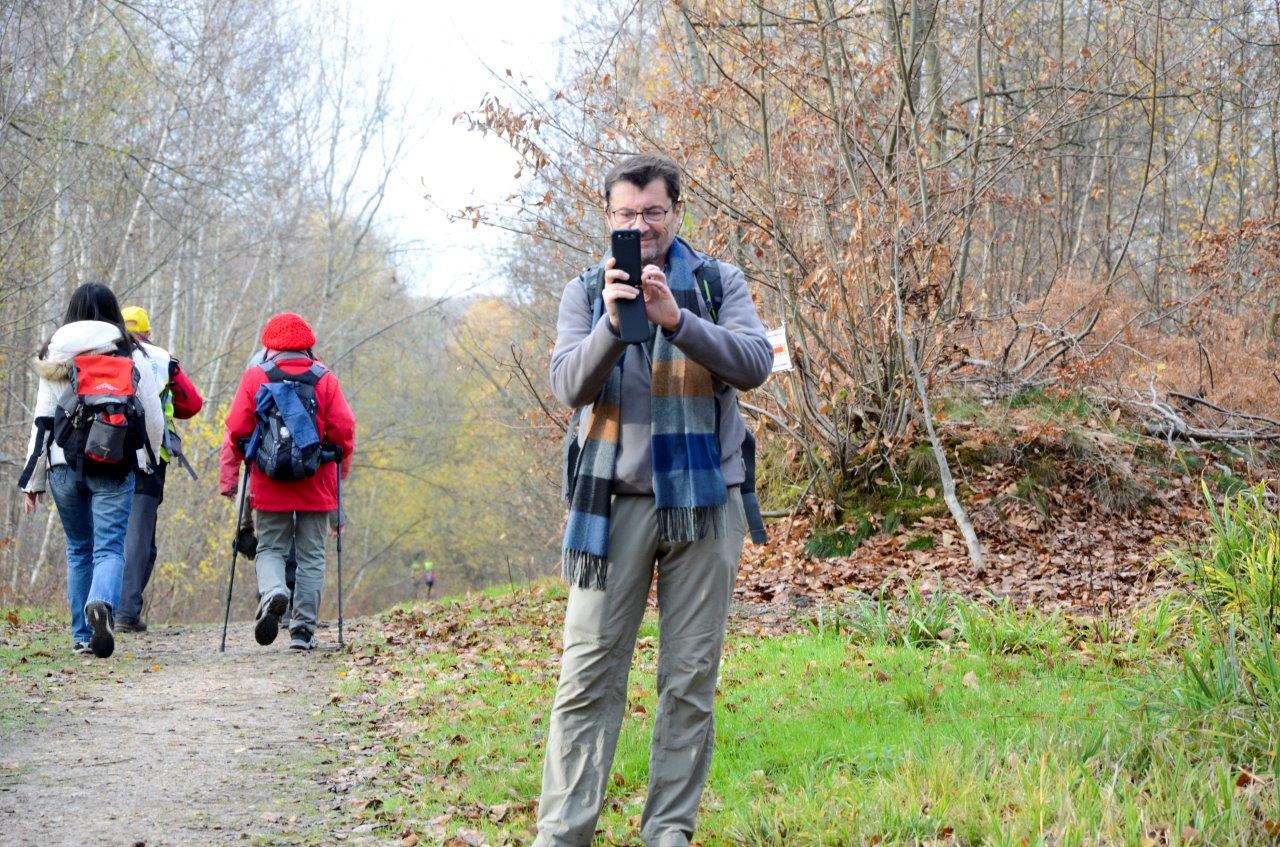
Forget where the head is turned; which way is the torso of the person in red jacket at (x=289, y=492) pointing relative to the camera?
away from the camera

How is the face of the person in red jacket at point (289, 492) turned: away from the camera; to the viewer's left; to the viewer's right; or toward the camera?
away from the camera

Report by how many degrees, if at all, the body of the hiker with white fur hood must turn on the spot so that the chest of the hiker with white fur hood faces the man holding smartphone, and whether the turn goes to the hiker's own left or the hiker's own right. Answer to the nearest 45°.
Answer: approximately 180°

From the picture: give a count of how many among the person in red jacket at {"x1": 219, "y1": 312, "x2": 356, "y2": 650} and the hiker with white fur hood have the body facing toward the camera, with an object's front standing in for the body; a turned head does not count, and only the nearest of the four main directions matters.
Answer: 0

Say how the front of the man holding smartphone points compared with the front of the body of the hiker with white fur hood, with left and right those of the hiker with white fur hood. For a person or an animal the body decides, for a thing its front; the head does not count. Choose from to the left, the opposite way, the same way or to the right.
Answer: the opposite way

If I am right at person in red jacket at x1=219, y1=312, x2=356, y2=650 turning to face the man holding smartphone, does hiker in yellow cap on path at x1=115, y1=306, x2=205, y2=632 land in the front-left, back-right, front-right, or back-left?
back-right

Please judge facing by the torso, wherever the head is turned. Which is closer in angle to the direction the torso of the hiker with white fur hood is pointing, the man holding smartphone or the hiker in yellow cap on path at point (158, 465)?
the hiker in yellow cap on path

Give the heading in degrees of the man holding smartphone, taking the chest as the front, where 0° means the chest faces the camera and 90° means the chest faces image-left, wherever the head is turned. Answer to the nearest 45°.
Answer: approximately 0°

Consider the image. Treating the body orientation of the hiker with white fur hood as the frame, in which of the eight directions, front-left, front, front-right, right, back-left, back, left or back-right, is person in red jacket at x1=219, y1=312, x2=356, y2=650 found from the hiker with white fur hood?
right

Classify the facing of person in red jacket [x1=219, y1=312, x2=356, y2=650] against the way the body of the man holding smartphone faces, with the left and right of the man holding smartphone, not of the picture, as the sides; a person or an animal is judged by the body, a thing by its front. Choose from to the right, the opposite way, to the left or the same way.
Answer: the opposite way

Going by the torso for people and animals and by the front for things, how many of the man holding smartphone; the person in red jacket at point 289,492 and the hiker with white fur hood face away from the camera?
2

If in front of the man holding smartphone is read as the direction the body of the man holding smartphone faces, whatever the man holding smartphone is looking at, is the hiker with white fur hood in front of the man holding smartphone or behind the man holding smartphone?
behind

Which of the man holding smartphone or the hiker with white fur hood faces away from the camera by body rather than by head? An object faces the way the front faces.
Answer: the hiker with white fur hood

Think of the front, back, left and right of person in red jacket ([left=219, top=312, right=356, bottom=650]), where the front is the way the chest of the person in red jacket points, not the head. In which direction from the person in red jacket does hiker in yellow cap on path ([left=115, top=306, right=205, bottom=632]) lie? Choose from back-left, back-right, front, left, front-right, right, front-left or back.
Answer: front-left

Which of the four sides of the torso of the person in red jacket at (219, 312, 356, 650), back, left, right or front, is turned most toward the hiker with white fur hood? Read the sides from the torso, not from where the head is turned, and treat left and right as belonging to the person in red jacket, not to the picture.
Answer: left

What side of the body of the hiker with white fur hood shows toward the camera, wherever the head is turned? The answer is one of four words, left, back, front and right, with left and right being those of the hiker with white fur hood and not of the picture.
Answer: back
